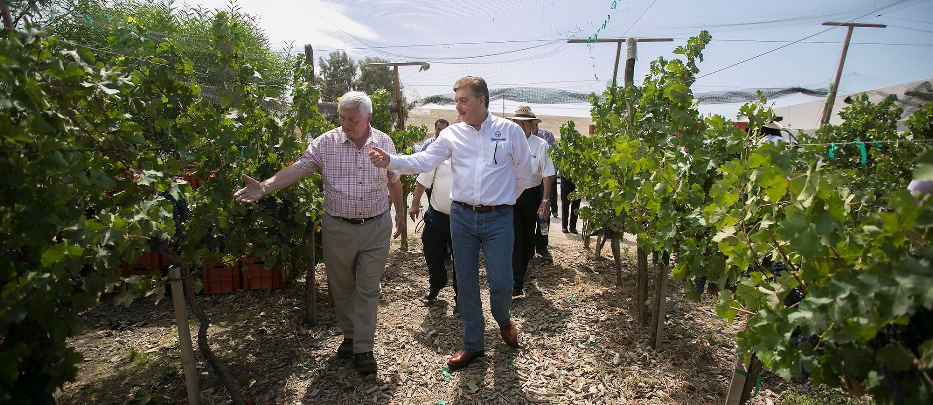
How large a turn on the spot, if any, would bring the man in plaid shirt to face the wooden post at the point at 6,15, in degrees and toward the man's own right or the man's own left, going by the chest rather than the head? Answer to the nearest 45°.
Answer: approximately 45° to the man's own right

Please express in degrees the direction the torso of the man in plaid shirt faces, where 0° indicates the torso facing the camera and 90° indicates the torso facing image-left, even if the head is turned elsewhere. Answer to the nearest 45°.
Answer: approximately 0°

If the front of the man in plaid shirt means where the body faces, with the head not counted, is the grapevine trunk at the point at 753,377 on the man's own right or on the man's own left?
on the man's own left

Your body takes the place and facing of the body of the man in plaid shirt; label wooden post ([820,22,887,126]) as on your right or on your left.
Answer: on your left

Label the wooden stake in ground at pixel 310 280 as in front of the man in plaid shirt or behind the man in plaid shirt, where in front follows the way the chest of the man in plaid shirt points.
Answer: behind

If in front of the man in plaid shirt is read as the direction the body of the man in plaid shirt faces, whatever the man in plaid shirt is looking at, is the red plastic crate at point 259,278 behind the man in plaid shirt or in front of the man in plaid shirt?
behind

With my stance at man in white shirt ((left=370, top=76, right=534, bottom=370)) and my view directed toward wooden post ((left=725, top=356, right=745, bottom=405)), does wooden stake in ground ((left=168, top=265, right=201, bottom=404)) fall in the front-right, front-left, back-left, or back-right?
back-right

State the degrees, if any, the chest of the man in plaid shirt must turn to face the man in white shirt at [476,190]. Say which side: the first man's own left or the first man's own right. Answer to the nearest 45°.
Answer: approximately 90° to the first man's own left

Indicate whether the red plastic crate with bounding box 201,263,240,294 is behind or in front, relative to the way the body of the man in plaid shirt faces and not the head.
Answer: behind

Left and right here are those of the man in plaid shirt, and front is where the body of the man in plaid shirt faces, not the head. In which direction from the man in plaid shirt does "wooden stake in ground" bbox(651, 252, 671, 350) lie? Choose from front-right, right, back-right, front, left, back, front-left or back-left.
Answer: left

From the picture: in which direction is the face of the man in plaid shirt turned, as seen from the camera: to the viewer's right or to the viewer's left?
to the viewer's left

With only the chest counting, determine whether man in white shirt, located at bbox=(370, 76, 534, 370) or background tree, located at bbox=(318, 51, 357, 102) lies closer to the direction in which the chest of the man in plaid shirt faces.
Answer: the man in white shirt

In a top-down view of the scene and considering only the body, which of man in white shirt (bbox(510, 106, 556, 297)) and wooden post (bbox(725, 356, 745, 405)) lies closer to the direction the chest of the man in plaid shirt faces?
the wooden post

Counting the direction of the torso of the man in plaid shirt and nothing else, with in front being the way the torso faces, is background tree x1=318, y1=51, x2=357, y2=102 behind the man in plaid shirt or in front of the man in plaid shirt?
behind

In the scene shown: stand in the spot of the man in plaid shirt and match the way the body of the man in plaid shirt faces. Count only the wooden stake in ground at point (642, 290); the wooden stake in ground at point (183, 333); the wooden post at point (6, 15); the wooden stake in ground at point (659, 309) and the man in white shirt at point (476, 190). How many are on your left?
3
